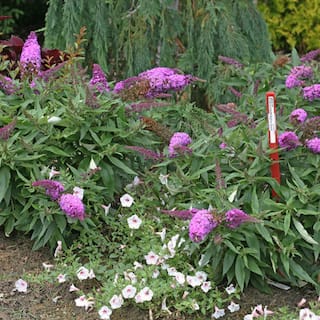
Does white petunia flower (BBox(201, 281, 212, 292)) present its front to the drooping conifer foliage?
no

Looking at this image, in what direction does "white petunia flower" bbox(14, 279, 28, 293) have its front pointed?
toward the camera

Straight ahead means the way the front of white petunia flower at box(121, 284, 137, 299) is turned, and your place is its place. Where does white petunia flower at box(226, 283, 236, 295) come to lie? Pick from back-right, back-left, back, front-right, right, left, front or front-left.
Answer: left

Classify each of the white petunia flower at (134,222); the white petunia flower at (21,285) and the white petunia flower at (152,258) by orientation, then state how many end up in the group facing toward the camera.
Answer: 3

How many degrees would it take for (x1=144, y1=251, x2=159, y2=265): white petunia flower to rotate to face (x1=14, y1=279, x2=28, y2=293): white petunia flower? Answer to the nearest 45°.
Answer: approximately 90° to its right

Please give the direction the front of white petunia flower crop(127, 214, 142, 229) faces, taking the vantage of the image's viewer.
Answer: facing the viewer

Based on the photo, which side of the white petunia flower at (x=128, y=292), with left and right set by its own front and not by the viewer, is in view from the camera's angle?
front

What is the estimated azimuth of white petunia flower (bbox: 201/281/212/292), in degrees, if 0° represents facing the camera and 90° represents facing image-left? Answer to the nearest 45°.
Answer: approximately 0°

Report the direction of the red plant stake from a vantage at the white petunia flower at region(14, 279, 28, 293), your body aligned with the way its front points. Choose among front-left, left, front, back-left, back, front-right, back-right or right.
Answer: left

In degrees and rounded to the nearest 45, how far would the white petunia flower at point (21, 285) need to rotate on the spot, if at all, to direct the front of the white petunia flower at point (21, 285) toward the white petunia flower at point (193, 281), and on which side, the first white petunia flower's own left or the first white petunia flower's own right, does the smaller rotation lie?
approximately 45° to the first white petunia flower's own left

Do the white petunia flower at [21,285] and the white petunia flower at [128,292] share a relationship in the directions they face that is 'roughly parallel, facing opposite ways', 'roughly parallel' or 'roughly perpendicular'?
roughly parallel
